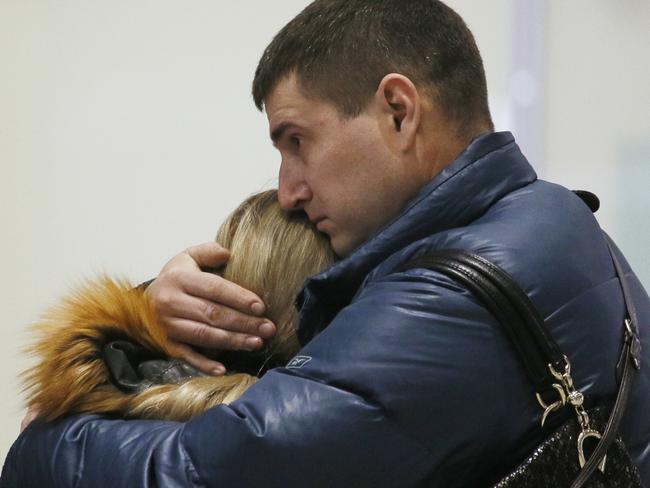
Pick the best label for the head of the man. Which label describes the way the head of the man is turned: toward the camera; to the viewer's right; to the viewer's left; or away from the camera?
to the viewer's left

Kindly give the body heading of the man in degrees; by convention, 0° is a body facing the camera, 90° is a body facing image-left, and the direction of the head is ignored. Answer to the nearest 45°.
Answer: approximately 90°

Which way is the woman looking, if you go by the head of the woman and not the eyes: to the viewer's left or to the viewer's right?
to the viewer's right
